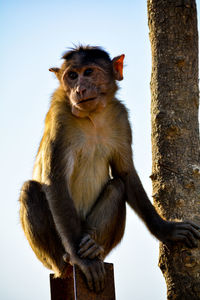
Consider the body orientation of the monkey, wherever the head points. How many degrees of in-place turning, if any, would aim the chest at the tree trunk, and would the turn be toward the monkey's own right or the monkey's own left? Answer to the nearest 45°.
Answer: approximately 45° to the monkey's own left

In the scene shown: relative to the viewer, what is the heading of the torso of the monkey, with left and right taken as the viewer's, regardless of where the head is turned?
facing the viewer
